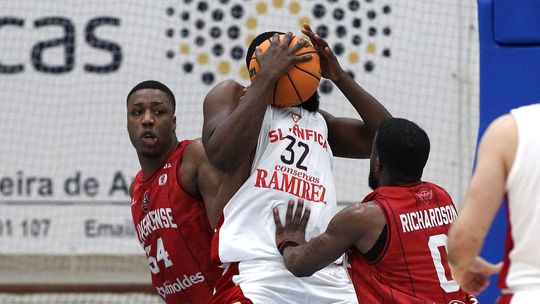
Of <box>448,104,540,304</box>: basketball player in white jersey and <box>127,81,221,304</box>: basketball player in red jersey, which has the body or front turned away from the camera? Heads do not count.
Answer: the basketball player in white jersey

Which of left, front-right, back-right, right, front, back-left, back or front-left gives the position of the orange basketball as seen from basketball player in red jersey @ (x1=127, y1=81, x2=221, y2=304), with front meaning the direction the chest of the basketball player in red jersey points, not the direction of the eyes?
left

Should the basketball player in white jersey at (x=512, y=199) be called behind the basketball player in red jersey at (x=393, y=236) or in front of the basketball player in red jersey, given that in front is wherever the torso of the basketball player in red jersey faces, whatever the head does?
behind

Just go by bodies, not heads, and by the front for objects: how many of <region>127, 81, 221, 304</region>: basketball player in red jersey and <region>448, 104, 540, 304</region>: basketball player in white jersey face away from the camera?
1

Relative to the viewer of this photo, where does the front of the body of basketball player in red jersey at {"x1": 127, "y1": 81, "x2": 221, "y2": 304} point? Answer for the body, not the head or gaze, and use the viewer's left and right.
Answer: facing the viewer and to the left of the viewer

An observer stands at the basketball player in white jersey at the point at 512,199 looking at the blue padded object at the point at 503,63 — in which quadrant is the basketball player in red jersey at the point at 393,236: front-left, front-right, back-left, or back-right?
front-left

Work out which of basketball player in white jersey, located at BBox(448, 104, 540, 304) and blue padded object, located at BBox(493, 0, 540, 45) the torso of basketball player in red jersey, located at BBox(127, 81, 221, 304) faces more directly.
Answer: the basketball player in white jersey

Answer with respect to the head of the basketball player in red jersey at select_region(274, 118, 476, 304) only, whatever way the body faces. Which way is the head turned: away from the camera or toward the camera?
away from the camera

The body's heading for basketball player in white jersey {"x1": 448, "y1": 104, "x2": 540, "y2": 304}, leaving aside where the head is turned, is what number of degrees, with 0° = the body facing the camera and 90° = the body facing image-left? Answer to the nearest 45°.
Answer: approximately 180°

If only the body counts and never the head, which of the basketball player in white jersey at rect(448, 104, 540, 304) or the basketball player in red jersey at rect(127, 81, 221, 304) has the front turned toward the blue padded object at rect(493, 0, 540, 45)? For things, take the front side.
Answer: the basketball player in white jersey

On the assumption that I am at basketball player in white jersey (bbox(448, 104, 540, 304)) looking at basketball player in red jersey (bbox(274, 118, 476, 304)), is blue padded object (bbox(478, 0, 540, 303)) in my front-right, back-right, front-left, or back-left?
front-right
